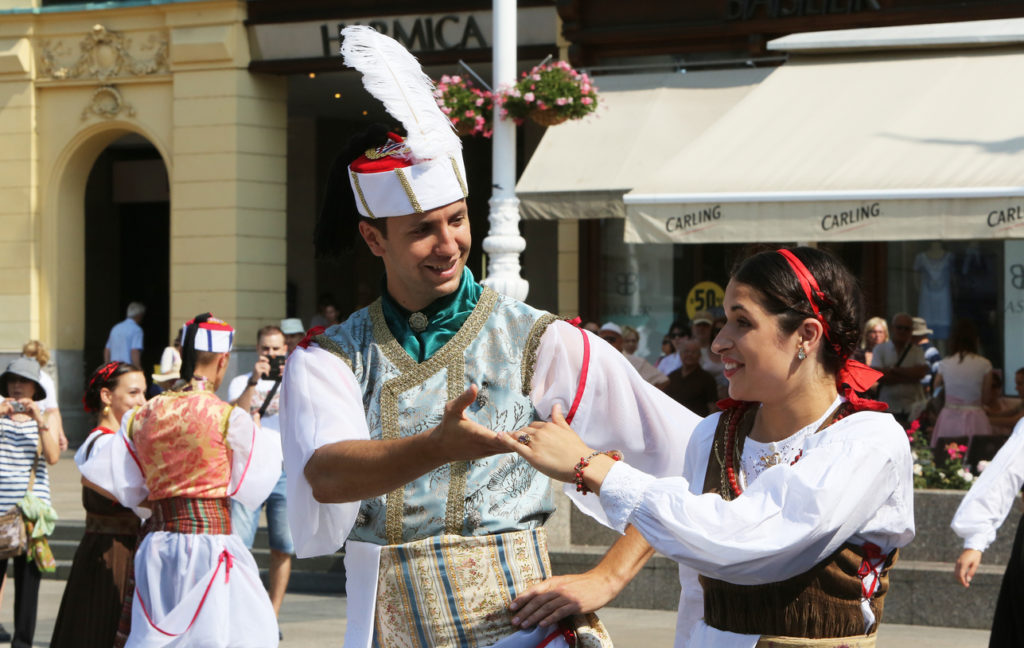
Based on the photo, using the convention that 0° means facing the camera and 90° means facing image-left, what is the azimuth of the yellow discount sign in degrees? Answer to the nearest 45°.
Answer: approximately 0°

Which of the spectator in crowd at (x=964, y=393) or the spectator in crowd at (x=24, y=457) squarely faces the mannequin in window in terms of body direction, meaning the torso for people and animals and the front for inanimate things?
the spectator in crowd at (x=964, y=393)

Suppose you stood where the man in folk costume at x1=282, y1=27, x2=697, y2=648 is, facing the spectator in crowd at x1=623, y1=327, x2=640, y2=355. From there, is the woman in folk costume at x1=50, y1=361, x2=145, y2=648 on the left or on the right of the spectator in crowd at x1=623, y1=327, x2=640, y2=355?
left

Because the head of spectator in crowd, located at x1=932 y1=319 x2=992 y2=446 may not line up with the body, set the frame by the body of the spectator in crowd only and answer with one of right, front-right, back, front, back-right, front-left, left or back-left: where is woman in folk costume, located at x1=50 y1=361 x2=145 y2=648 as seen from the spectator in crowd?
back-left

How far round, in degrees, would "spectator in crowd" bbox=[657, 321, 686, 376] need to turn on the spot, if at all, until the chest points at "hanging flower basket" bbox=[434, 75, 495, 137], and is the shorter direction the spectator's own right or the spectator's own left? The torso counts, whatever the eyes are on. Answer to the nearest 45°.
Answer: approximately 45° to the spectator's own right

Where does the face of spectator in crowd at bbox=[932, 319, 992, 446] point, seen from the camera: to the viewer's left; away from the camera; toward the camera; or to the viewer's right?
away from the camera

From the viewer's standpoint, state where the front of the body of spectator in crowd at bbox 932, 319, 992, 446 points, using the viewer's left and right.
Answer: facing away from the viewer

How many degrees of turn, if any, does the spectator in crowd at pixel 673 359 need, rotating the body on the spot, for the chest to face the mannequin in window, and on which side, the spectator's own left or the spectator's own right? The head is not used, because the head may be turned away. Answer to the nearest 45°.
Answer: approximately 135° to the spectator's own left

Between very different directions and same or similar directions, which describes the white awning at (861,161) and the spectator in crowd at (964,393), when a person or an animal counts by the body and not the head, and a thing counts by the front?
very different directions
